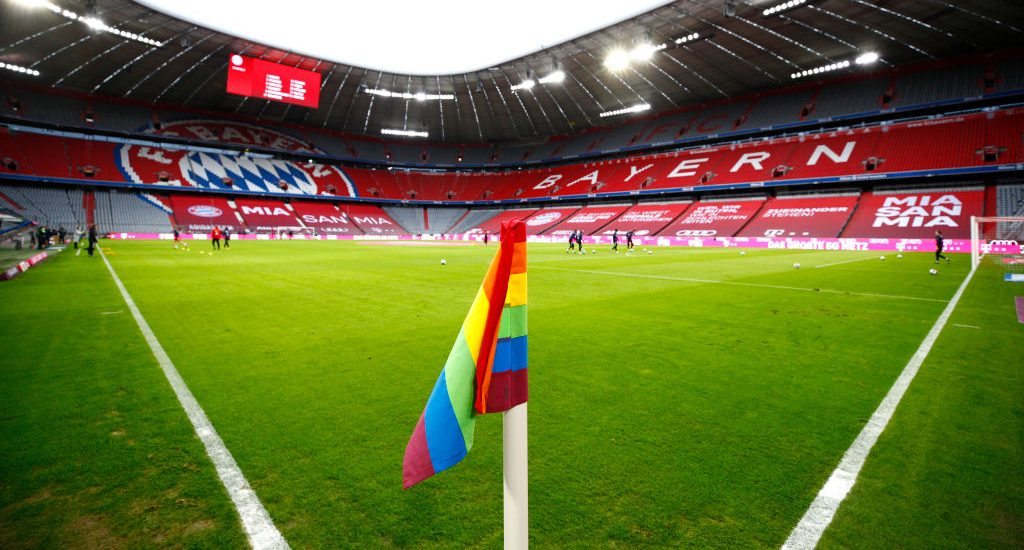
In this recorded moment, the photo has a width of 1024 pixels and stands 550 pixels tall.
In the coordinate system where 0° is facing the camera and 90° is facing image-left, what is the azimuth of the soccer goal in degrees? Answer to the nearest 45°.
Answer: approximately 90°

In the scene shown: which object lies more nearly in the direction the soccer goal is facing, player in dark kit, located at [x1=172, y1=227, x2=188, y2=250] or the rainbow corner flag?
the player in dark kit

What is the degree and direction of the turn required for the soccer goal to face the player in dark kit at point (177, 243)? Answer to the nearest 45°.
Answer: approximately 45° to its left

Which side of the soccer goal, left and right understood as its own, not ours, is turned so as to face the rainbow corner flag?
left
